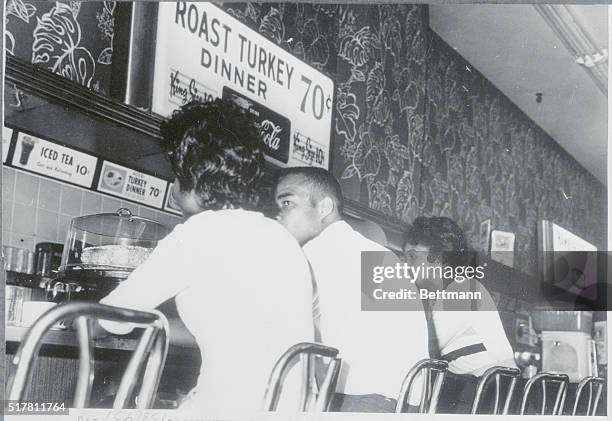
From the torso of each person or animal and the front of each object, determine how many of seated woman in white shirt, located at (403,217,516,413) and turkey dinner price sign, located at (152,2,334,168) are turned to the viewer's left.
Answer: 1

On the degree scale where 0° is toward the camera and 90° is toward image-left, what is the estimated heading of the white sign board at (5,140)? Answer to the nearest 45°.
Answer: approximately 315°

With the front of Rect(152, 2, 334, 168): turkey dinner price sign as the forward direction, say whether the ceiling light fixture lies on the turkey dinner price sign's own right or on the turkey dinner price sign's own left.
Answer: on the turkey dinner price sign's own left

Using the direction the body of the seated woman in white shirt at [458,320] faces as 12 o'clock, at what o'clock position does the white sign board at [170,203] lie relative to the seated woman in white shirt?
The white sign board is roughly at 12 o'clock from the seated woman in white shirt.

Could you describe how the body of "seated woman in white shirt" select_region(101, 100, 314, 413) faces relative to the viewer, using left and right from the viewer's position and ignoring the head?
facing away from the viewer and to the left of the viewer

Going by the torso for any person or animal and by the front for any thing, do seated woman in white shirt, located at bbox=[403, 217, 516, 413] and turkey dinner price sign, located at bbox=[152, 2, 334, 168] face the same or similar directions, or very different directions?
very different directions

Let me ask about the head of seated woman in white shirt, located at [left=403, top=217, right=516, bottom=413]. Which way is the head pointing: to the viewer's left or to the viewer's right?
to the viewer's left

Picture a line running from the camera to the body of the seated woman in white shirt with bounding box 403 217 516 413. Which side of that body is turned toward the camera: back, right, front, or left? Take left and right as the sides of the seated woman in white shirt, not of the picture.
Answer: left

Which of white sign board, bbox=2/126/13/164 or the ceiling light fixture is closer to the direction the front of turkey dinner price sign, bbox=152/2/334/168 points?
the ceiling light fixture
